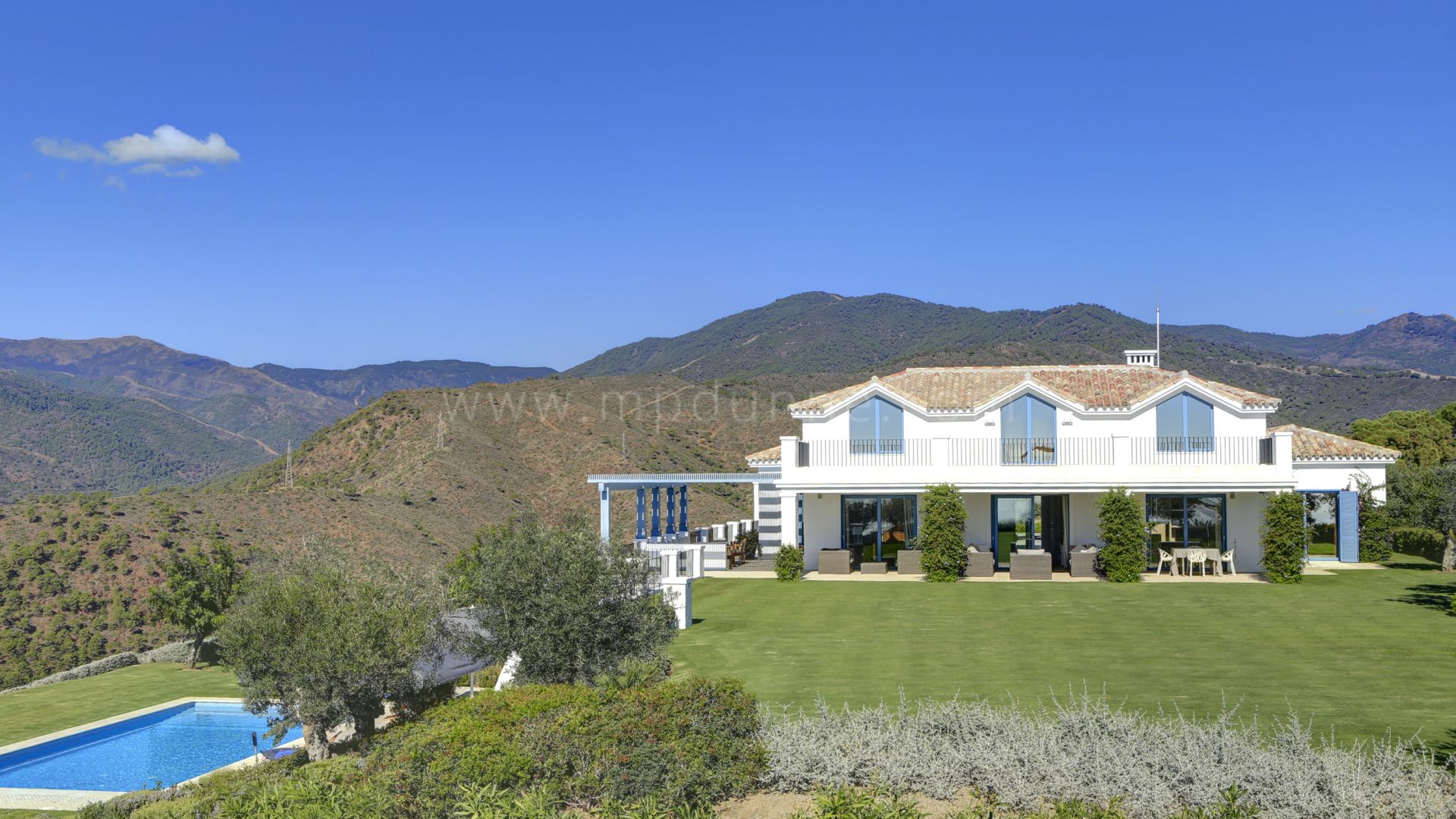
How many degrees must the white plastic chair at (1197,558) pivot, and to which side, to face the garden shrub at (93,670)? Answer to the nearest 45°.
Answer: approximately 135° to its left

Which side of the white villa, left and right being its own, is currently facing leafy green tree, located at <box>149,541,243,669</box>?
right

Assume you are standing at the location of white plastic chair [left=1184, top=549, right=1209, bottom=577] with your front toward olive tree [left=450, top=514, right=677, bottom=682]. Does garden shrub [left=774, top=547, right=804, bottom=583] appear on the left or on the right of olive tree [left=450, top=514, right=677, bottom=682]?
right

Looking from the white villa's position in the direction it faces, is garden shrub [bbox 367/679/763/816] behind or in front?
in front

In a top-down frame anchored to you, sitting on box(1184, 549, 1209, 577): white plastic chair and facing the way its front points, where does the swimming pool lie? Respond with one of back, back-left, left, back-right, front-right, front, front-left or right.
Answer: back-left

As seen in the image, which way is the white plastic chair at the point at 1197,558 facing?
away from the camera

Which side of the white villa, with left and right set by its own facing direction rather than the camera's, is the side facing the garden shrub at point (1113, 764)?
front

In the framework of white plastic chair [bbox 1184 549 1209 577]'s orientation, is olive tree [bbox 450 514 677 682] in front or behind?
behind

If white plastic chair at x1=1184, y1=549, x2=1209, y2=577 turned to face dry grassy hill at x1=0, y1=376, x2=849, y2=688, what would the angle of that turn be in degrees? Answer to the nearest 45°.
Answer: approximately 90° to its left

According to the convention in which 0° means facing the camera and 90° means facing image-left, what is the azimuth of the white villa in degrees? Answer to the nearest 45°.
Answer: approximately 0°

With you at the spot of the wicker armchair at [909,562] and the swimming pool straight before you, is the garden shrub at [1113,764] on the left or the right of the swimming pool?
left

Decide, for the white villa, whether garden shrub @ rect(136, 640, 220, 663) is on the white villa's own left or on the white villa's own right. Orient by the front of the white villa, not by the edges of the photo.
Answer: on the white villa's own right

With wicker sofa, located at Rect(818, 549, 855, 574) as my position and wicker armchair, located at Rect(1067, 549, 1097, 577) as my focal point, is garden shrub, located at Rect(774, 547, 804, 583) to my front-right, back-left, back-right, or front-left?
back-right
